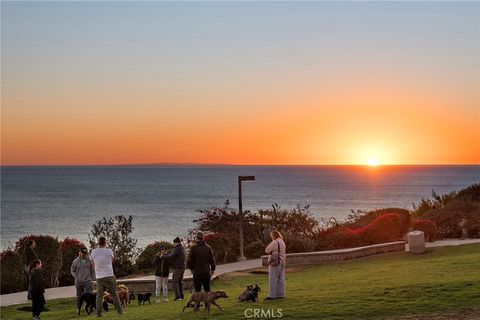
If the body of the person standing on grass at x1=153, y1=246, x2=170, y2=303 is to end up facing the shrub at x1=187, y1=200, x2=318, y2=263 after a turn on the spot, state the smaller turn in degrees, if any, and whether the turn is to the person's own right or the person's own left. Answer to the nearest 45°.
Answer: approximately 180°

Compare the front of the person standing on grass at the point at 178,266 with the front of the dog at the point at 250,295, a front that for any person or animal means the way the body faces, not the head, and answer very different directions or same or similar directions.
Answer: very different directions

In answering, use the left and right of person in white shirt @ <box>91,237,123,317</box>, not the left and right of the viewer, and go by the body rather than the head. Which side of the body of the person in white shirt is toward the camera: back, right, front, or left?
back

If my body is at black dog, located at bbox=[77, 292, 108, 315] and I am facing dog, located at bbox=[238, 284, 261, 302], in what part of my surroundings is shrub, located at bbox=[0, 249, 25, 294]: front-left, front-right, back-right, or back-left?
back-left
